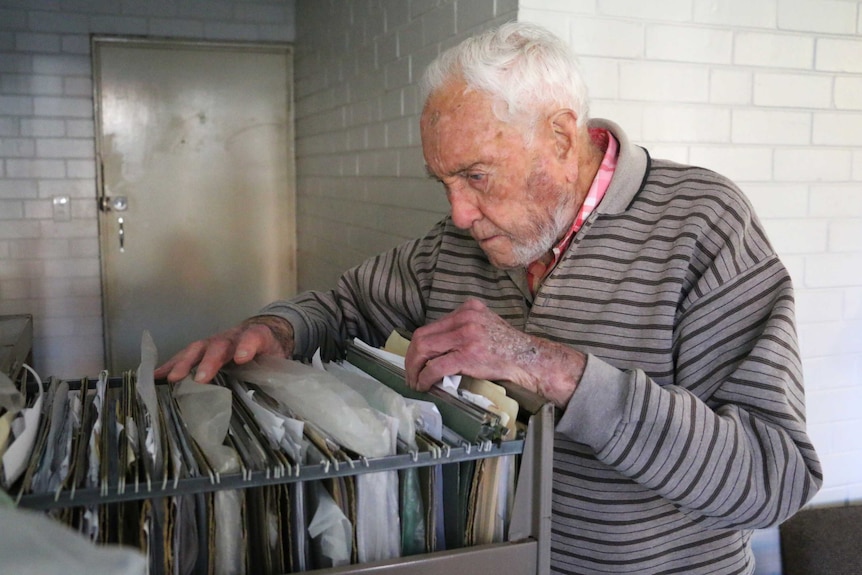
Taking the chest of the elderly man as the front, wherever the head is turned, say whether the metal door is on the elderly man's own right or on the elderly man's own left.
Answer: on the elderly man's own right

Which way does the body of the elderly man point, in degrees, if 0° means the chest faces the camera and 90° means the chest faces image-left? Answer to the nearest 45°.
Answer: approximately 45°
